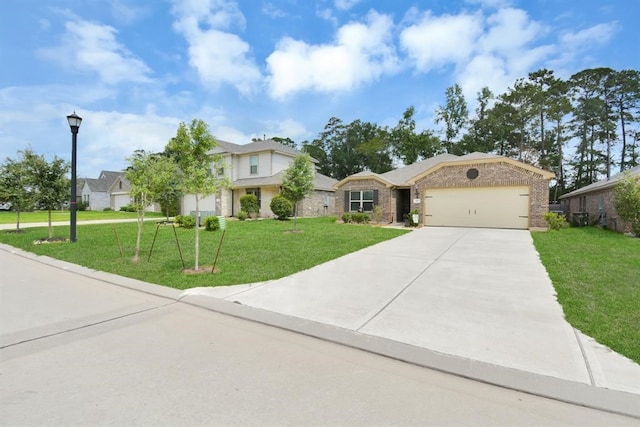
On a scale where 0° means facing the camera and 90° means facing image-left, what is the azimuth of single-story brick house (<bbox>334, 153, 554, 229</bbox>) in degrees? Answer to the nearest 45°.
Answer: approximately 0°

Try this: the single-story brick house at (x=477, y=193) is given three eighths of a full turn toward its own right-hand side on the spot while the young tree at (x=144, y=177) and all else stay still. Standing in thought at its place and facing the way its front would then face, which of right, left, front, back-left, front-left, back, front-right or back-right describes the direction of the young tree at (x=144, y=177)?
left

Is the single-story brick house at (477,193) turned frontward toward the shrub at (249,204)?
no

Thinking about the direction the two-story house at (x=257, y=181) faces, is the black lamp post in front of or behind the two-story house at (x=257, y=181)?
in front

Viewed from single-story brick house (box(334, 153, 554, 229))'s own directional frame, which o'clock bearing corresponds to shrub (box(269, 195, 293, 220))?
The shrub is roughly at 3 o'clock from the single-story brick house.

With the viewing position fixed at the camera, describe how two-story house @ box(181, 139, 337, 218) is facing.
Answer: facing the viewer and to the left of the viewer

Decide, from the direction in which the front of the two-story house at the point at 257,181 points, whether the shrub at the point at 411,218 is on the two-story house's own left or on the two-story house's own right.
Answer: on the two-story house's own left

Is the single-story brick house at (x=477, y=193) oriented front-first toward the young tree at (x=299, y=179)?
no

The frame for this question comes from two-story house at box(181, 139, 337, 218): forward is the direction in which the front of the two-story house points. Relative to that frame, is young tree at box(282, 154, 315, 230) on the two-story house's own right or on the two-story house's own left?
on the two-story house's own left

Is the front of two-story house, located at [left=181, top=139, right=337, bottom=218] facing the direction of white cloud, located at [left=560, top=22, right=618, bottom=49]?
no

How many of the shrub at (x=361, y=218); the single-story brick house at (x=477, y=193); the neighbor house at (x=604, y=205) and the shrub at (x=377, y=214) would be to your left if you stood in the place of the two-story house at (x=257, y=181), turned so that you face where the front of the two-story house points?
4

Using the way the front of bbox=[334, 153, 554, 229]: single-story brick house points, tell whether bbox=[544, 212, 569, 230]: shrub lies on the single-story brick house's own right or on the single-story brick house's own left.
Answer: on the single-story brick house's own left

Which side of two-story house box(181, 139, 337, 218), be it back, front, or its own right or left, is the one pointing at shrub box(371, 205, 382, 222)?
left

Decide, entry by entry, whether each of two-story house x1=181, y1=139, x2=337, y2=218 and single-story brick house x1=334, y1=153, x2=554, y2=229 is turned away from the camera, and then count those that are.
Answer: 0

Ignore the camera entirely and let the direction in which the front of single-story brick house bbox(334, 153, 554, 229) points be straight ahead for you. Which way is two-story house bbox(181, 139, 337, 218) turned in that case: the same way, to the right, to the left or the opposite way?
the same way

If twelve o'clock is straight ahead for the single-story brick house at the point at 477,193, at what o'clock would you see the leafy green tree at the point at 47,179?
The leafy green tree is roughly at 2 o'clock from the single-story brick house.

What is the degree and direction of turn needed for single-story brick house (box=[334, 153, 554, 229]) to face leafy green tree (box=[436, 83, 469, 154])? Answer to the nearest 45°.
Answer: approximately 180°

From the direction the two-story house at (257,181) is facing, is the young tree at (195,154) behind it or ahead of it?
ahead
